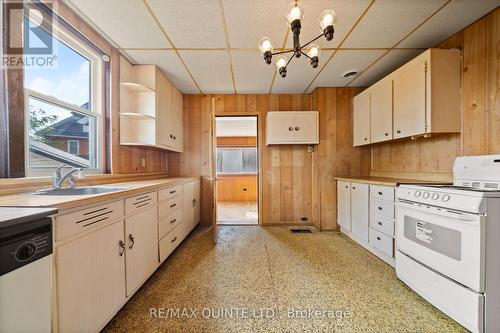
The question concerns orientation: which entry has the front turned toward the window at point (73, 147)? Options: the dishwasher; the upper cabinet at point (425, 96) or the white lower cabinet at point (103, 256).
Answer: the upper cabinet

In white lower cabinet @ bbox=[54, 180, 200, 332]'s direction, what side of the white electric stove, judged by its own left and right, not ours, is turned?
front

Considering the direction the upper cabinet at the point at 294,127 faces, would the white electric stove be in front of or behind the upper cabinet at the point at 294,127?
in front

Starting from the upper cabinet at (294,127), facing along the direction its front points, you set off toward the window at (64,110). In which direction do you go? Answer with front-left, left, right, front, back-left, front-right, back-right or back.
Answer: front-right

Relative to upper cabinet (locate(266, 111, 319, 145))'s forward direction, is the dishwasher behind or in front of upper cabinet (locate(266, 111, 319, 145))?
in front

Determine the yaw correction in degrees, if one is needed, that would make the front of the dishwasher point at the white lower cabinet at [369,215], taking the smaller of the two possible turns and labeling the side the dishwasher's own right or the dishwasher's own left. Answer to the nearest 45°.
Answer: approximately 45° to the dishwasher's own left

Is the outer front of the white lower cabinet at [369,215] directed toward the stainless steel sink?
yes

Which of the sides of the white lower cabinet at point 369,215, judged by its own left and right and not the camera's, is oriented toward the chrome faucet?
front

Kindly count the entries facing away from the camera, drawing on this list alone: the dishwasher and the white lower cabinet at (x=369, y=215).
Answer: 0

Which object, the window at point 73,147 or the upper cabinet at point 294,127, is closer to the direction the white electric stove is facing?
the window

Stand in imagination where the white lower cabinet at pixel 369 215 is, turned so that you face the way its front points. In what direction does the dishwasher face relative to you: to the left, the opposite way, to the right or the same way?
the opposite way
